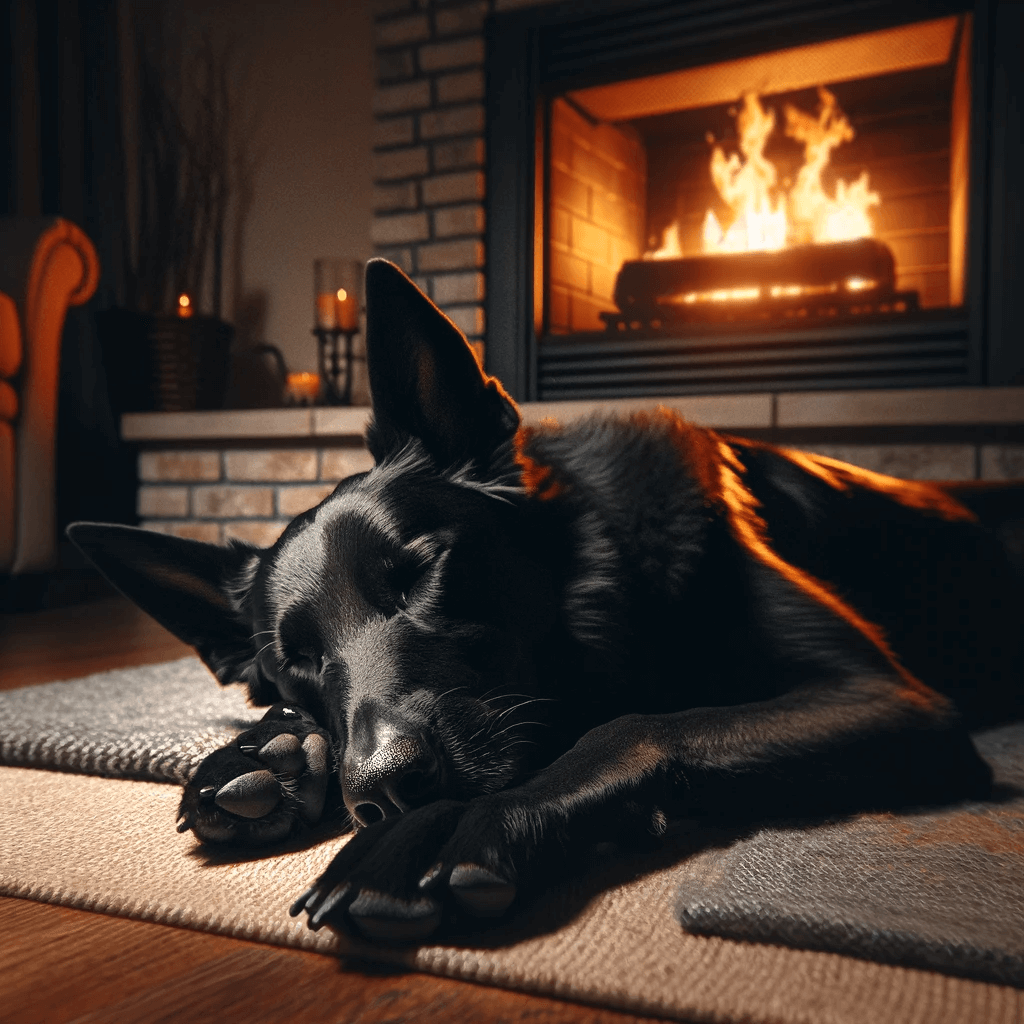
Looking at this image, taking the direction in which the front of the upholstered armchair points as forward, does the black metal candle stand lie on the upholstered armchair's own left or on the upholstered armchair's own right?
on the upholstered armchair's own left

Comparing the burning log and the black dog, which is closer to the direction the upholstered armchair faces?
the black dog

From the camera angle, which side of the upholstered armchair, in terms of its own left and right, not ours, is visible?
front

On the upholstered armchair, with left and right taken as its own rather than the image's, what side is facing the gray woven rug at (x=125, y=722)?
front

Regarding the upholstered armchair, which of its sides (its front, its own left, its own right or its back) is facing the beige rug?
front

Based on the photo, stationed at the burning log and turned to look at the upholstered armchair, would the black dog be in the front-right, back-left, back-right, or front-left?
front-left

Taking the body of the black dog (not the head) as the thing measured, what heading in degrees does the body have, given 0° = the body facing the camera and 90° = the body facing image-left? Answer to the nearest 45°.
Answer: approximately 45°

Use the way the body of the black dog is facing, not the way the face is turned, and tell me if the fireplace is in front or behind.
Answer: behind

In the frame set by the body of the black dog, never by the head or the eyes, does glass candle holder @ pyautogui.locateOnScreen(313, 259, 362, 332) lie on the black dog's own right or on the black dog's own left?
on the black dog's own right

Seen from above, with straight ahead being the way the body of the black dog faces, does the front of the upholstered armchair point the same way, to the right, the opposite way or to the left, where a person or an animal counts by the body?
to the left

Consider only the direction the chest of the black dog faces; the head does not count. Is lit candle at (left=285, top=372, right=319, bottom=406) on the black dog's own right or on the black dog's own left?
on the black dog's own right

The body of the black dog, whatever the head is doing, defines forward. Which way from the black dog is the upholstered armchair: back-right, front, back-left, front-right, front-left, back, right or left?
right
